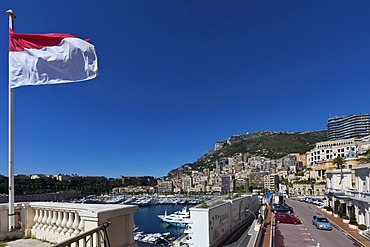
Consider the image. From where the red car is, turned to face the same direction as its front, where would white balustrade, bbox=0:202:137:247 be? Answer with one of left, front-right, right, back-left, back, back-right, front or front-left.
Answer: front-right

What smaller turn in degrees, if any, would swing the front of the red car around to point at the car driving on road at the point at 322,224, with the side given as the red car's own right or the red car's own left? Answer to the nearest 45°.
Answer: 0° — it already faces it

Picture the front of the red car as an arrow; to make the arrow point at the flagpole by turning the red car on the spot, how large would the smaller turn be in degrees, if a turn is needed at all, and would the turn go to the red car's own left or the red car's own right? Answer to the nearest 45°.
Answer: approximately 45° to the red car's own right

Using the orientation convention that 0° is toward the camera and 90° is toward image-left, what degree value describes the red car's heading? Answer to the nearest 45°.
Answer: approximately 315°

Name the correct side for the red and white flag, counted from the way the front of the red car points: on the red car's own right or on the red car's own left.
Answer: on the red car's own right
